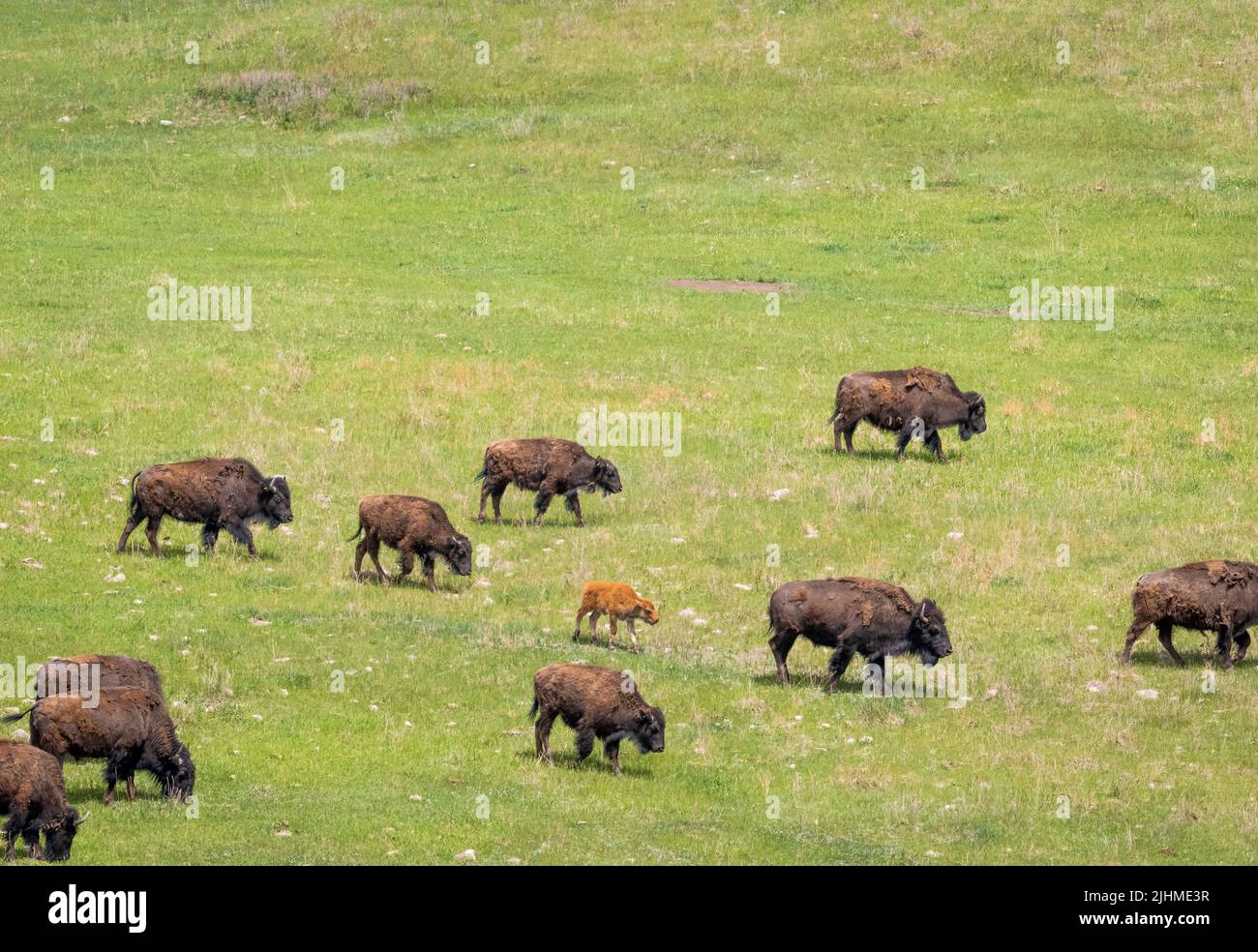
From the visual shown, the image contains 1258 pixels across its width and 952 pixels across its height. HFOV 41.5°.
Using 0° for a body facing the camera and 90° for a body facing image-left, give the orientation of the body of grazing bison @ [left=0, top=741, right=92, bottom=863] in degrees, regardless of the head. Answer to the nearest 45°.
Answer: approximately 315°

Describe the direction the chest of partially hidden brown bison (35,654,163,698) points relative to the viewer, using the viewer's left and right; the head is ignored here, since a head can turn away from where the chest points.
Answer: facing to the right of the viewer

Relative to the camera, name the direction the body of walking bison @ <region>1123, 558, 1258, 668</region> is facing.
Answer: to the viewer's right

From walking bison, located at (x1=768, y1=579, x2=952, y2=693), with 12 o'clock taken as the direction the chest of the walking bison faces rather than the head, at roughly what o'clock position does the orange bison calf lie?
The orange bison calf is roughly at 6 o'clock from the walking bison.

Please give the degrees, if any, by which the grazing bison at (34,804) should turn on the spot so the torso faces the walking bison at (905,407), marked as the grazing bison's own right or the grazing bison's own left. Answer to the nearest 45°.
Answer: approximately 90° to the grazing bison's own left

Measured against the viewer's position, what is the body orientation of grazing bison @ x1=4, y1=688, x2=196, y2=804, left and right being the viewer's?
facing to the right of the viewer

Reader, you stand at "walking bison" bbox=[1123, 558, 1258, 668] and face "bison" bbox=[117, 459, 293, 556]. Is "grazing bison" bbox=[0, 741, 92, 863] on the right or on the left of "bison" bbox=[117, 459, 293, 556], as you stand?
left

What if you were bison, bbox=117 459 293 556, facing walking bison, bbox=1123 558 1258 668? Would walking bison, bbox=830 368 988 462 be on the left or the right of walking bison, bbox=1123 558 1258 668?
left

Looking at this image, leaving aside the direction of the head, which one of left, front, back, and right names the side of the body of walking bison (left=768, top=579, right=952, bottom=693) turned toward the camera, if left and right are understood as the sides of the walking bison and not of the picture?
right

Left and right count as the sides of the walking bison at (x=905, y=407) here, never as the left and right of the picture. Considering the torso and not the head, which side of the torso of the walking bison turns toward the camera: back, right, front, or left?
right

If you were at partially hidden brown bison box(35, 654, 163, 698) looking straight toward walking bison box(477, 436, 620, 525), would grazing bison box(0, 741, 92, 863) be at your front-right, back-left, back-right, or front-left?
back-right

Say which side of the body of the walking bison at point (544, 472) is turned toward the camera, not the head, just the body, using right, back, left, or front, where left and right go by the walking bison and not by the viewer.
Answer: right
